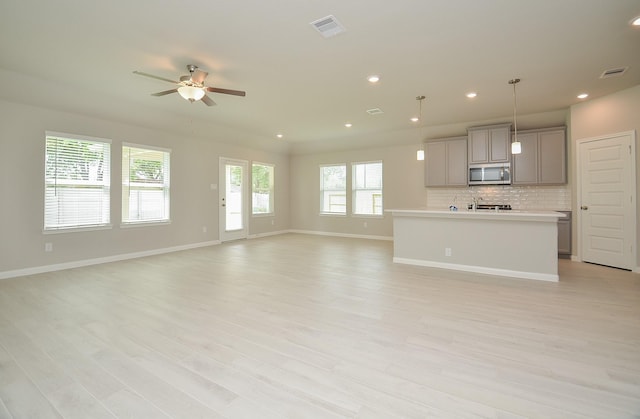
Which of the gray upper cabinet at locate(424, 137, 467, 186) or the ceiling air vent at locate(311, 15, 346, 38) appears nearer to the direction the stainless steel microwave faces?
the ceiling air vent

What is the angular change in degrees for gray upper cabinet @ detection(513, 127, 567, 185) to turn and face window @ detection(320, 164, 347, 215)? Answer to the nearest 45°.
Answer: approximately 90° to its right

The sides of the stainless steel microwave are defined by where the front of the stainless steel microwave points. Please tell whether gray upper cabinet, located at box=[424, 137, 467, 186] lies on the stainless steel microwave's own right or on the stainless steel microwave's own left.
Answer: on the stainless steel microwave's own right

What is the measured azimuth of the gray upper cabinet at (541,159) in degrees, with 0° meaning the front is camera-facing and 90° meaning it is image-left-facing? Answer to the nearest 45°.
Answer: approximately 0°

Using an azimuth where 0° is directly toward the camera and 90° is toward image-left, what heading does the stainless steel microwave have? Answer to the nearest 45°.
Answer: approximately 0°

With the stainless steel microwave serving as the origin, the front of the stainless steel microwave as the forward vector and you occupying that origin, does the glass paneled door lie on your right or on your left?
on your right

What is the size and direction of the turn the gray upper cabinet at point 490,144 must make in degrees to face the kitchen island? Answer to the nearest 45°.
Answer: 0° — it already faces it
